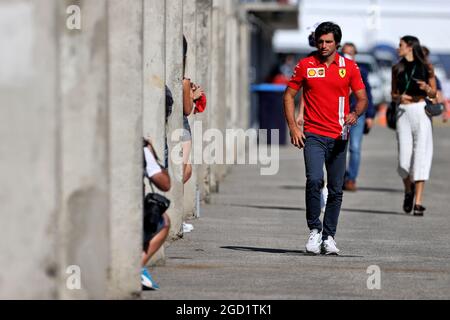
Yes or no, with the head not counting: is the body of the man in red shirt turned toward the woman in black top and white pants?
no

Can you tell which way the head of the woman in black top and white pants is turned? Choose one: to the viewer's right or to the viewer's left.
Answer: to the viewer's left

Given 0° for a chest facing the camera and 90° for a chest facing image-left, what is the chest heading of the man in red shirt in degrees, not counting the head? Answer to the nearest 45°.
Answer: approximately 0°
